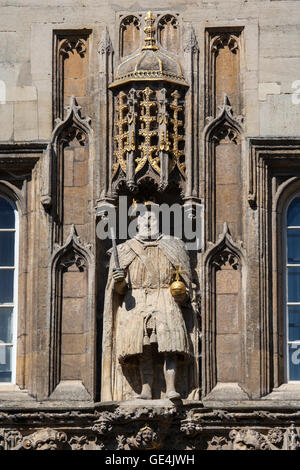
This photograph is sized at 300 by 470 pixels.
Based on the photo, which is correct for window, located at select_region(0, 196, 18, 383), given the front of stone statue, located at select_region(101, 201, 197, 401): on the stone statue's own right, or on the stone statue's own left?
on the stone statue's own right

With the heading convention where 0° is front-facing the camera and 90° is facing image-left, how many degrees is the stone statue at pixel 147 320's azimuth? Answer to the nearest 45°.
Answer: approximately 0°
